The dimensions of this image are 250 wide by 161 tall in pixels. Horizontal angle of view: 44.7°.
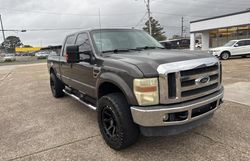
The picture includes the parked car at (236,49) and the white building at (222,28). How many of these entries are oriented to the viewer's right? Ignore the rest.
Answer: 0

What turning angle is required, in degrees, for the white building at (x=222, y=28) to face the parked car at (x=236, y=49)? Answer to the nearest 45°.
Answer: approximately 45° to its left

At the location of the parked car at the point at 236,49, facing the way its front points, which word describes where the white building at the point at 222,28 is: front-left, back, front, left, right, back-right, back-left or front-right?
back-right

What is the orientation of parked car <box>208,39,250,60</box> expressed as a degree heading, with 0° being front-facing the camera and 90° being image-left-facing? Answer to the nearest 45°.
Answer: approximately 45°

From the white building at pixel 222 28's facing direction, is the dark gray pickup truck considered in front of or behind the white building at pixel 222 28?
in front

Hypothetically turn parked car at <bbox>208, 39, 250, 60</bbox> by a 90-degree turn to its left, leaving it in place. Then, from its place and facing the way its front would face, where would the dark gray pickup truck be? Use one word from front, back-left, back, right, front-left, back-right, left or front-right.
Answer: front-right

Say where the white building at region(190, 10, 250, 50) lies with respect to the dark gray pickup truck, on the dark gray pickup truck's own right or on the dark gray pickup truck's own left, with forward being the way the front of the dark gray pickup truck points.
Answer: on the dark gray pickup truck's own left
